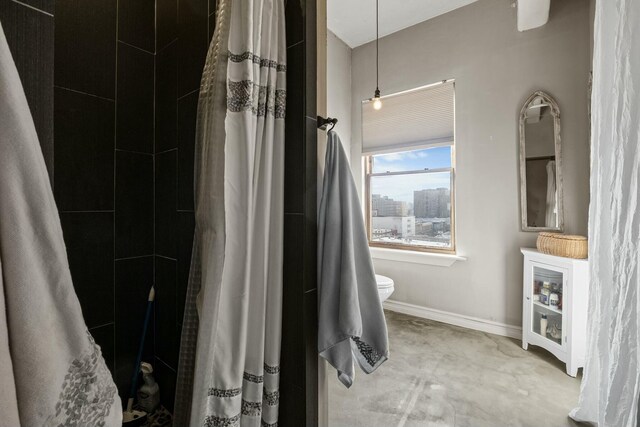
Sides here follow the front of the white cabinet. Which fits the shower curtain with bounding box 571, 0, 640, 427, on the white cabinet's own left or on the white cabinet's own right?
on the white cabinet's own left

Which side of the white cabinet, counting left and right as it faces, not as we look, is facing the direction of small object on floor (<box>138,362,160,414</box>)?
front

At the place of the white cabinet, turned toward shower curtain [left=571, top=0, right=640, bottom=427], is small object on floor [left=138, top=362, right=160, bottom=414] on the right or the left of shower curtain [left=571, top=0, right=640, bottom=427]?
right

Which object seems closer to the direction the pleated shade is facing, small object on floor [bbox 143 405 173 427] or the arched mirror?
the small object on floor

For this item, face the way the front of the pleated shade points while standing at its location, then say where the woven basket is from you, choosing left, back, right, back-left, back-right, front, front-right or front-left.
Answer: left

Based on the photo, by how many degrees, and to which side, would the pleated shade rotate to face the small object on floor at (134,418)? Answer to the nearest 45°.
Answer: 0° — it already faces it

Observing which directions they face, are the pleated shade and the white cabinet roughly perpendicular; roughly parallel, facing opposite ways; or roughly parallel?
roughly parallel

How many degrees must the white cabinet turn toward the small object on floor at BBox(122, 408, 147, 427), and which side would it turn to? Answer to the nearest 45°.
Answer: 0° — it already faces it

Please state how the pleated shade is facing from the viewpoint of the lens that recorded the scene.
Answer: facing the viewer and to the left of the viewer

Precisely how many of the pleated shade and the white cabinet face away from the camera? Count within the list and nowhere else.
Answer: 0

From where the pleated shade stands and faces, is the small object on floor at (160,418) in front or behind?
in front

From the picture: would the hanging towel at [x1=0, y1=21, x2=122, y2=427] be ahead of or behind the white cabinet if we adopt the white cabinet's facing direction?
ahead
